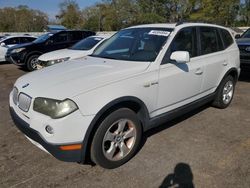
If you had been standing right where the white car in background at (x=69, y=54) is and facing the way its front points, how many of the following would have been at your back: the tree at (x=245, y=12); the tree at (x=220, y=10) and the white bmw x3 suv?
2

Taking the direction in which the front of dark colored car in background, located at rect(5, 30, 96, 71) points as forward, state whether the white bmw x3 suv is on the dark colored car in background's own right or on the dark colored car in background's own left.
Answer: on the dark colored car in background's own left

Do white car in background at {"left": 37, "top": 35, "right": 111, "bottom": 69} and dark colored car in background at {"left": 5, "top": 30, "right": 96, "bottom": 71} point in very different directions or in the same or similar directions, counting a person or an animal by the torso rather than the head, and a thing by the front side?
same or similar directions

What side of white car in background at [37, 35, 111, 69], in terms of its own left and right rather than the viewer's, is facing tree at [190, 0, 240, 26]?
back

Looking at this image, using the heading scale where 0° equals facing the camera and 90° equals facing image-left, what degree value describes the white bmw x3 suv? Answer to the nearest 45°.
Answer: approximately 45°

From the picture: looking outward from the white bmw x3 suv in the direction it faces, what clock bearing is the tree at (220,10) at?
The tree is roughly at 5 o'clock from the white bmw x3 suv.

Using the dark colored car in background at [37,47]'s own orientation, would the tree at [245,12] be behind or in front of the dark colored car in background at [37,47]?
behind

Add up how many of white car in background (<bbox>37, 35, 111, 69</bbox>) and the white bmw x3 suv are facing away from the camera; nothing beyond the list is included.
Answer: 0

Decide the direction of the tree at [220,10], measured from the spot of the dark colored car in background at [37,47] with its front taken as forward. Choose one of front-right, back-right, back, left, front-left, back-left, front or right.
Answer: back

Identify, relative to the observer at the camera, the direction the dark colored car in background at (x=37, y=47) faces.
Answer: facing the viewer and to the left of the viewer

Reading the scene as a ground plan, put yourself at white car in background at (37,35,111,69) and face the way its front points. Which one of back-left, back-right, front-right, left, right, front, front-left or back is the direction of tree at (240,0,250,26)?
back

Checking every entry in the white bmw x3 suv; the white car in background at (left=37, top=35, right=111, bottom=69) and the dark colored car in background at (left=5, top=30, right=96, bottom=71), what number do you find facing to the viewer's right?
0

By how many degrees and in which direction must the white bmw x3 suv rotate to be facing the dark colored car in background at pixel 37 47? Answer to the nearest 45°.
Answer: approximately 90° to its right
